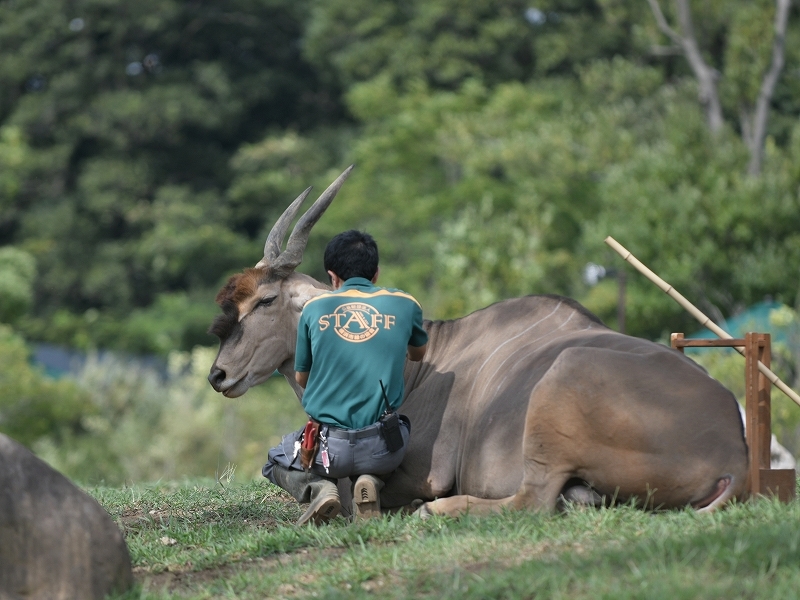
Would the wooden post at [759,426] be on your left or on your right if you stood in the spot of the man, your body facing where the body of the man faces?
on your right

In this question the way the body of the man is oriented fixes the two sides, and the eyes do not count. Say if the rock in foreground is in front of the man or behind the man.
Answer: behind

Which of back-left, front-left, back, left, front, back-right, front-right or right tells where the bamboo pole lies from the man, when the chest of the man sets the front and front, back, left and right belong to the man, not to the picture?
right

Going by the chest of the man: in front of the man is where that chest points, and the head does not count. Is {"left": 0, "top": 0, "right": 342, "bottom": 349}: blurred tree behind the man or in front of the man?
in front

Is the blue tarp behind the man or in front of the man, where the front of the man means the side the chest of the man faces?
in front

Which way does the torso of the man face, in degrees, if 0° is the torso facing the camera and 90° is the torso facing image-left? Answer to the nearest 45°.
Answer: approximately 180°

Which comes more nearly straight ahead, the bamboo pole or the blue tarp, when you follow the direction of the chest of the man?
the blue tarp

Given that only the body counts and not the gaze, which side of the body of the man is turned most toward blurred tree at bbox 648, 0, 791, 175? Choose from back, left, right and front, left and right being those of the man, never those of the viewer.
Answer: front

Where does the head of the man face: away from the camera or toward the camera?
away from the camera

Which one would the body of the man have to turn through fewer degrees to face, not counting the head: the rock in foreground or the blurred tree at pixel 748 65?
the blurred tree
